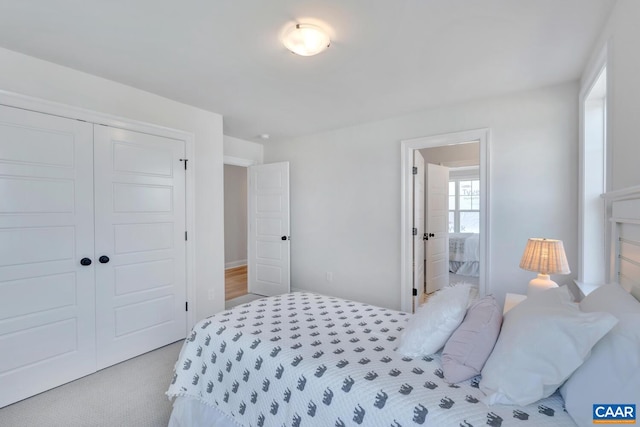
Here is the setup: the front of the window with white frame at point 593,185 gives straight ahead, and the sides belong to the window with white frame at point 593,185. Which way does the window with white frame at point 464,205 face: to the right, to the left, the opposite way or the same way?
to the left

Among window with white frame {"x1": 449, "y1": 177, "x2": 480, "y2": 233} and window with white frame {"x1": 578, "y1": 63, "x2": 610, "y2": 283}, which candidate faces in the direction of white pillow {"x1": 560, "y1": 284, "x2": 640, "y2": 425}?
window with white frame {"x1": 449, "y1": 177, "x2": 480, "y2": 233}

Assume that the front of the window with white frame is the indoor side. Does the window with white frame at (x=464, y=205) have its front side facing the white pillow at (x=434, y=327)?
yes

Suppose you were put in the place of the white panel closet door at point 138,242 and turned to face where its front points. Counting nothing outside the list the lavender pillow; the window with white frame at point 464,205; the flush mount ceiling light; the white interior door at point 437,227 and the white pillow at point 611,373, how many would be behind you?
0

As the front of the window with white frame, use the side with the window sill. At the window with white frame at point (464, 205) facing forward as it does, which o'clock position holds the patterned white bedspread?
The patterned white bedspread is roughly at 12 o'clock from the window with white frame.

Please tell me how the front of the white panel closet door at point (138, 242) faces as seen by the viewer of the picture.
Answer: facing the viewer and to the right of the viewer

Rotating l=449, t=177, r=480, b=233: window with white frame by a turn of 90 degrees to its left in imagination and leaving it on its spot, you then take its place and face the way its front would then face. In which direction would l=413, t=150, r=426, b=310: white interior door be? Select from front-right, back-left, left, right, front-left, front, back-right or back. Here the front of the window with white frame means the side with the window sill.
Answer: right

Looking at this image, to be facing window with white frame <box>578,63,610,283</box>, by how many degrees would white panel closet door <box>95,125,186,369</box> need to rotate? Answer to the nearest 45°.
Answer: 0° — it already faces it

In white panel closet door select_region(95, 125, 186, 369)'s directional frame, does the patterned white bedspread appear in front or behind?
in front

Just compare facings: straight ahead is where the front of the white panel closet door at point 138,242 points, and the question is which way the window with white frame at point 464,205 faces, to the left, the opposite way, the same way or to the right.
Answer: to the right

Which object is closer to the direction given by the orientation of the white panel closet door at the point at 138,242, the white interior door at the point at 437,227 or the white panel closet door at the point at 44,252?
the white interior door

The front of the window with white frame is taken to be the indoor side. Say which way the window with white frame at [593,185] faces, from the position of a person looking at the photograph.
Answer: facing to the left of the viewer

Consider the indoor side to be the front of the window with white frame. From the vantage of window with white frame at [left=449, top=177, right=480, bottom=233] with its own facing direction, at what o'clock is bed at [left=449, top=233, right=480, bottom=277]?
The bed is roughly at 12 o'clock from the window with white frame.

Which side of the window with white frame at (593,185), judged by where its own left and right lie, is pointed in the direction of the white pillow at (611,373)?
left

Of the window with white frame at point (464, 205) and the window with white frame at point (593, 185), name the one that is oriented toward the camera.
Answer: the window with white frame at point (464, 205)

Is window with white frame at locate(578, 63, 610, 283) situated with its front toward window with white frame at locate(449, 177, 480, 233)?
no

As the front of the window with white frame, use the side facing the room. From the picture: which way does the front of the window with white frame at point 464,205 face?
toward the camera

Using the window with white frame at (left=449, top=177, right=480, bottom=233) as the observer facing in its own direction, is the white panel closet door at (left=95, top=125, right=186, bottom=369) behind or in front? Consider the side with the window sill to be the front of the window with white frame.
in front

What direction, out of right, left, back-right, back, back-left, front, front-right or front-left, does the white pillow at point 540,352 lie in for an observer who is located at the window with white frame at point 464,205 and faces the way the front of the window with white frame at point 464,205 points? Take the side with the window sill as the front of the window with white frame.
front

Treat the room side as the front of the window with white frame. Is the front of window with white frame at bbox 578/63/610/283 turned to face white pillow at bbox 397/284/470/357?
no

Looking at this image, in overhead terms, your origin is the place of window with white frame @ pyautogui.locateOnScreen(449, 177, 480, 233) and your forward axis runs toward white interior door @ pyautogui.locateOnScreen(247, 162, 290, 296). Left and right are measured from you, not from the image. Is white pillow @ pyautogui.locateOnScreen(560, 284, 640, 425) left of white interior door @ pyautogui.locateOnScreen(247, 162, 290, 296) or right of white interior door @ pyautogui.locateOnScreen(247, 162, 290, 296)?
left
